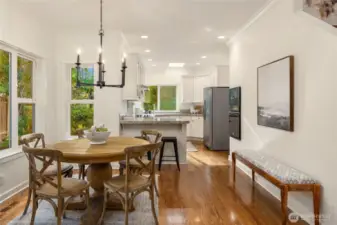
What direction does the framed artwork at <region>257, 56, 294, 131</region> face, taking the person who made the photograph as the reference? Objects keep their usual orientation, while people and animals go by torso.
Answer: facing the viewer and to the left of the viewer

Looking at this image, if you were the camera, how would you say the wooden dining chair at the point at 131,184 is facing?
facing away from the viewer and to the left of the viewer

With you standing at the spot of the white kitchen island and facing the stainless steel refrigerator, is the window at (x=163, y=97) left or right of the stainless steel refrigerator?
left

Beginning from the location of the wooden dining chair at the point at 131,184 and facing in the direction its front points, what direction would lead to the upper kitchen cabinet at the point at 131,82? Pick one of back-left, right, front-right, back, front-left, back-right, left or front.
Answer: front-right

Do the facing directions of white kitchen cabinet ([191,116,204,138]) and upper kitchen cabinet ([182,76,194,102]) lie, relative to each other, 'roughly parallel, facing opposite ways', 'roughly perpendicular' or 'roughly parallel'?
roughly parallel

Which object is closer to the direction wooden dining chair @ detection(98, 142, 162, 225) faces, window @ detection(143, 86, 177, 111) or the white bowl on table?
the white bowl on table

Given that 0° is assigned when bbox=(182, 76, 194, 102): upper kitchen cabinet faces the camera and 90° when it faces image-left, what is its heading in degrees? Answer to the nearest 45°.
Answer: approximately 0°

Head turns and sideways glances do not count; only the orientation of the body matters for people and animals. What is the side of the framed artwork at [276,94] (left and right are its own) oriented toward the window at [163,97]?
right

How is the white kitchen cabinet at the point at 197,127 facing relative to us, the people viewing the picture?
facing the viewer

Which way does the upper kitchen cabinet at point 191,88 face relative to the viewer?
toward the camera

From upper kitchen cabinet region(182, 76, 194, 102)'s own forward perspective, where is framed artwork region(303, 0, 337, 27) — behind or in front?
in front

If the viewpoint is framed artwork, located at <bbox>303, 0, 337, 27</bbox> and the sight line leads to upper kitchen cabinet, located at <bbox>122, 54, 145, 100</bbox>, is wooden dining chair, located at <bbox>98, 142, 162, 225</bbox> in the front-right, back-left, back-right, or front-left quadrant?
front-left

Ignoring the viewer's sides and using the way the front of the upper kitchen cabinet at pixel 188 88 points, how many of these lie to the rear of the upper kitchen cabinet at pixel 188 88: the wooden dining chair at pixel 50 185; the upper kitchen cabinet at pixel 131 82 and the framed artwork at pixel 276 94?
0
